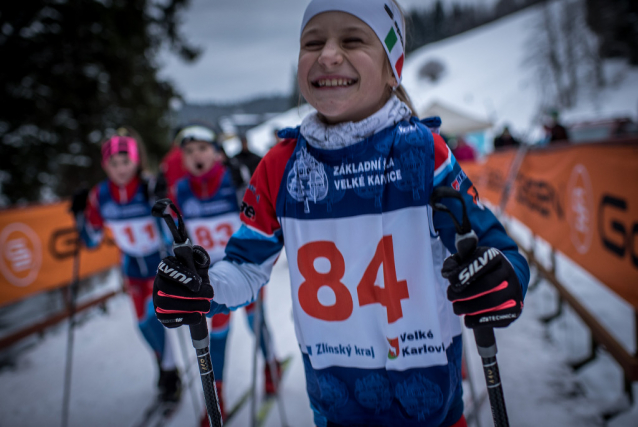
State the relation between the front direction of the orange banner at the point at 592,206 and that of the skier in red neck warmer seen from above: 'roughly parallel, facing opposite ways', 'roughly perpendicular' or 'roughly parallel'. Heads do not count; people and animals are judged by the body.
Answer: roughly perpendicular

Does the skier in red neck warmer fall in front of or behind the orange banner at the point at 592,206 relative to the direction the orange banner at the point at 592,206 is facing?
in front

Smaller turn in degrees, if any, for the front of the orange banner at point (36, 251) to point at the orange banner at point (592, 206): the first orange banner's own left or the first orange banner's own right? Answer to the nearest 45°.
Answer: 0° — it already faces it

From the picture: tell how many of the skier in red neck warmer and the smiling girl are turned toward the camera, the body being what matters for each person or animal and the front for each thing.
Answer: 2

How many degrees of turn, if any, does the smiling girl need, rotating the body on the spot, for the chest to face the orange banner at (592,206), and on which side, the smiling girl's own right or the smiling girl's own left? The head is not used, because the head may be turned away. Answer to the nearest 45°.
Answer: approximately 135° to the smiling girl's own left

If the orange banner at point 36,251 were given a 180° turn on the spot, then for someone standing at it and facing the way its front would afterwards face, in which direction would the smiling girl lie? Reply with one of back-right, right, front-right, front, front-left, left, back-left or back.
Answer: back-left

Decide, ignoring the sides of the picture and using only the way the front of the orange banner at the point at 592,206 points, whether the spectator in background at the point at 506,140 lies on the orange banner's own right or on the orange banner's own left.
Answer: on the orange banner's own right

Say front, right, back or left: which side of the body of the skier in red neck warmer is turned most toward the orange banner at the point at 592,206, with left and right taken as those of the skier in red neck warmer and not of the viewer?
left

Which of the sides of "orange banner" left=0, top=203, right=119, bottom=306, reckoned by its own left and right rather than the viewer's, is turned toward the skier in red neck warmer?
front

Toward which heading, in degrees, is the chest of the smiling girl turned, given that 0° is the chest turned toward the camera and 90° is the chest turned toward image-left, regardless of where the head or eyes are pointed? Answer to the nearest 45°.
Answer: approximately 0°

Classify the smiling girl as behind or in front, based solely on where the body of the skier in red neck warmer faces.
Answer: in front
